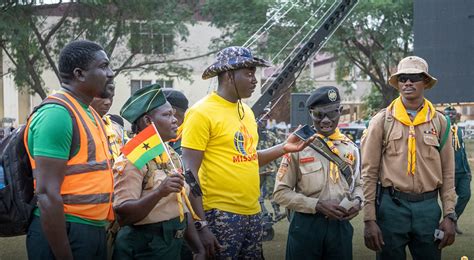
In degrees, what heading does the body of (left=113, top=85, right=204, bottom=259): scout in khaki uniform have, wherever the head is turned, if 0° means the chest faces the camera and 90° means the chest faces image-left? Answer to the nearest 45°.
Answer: approximately 315°

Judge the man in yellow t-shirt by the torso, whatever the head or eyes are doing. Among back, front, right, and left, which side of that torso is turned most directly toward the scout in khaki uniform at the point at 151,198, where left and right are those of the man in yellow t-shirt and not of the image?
right

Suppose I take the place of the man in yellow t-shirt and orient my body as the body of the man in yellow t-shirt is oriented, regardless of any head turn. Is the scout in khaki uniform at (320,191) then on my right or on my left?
on my left

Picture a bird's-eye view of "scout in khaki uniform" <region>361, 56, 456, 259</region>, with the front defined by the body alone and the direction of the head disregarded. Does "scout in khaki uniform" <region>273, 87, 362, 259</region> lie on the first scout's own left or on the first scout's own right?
on the first scout's own right

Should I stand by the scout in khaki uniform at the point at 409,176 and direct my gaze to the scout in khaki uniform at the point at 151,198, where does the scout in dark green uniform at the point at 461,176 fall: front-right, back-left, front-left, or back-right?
back-right

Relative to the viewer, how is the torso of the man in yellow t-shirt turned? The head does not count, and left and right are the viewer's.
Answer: facing the viewer and to the right of the viewer

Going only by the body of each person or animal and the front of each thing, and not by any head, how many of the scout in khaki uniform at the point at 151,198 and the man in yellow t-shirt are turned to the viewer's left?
0

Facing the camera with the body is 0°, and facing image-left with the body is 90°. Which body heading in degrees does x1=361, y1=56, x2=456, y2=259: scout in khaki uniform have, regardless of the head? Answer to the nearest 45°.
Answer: approximately 0°
